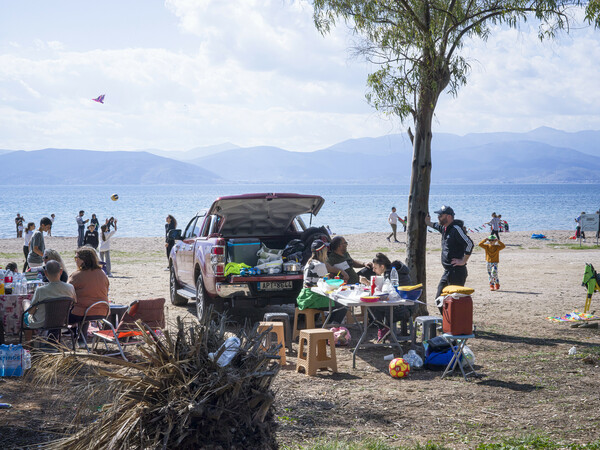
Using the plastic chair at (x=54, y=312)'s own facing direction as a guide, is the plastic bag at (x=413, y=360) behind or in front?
behind

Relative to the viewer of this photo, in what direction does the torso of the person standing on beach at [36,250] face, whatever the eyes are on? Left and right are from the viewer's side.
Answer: facing to the right of the viewer

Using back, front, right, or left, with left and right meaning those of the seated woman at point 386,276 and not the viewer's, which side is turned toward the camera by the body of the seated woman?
left

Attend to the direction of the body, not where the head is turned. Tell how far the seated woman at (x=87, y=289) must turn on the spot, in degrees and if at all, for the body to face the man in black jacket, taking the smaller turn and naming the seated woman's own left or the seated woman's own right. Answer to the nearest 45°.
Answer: approximately 135° to the seated woman's own right

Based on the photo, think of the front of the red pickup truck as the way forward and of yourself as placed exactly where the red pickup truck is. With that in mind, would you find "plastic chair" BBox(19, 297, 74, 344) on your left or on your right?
on your left

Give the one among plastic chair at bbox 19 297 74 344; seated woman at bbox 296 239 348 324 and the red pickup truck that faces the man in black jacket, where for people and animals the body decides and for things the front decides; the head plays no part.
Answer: the seated woman

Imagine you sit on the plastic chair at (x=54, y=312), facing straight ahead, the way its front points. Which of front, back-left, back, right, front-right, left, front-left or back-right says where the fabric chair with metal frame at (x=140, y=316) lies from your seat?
back-right

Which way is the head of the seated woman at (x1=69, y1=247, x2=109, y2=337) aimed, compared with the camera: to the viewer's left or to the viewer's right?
to the viewer's left
